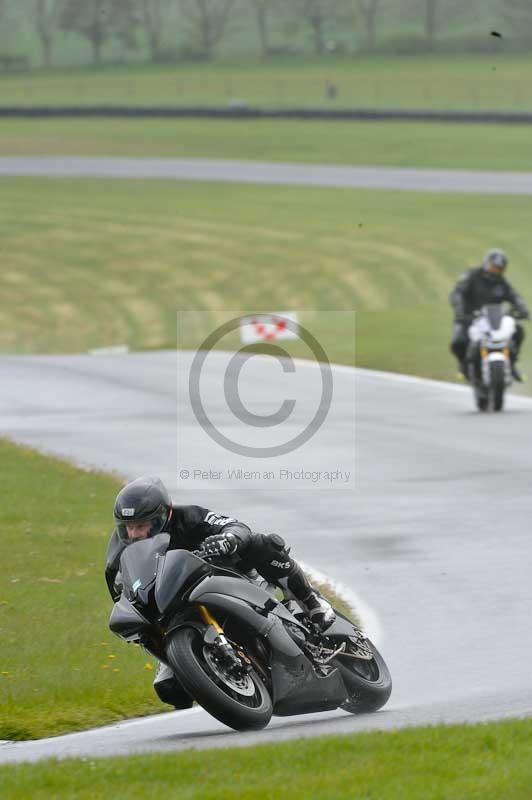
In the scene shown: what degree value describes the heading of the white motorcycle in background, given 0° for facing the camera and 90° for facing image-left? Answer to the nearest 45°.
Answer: approximately 0°

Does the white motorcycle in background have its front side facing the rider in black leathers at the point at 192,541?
yes

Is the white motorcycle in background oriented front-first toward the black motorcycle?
yes
